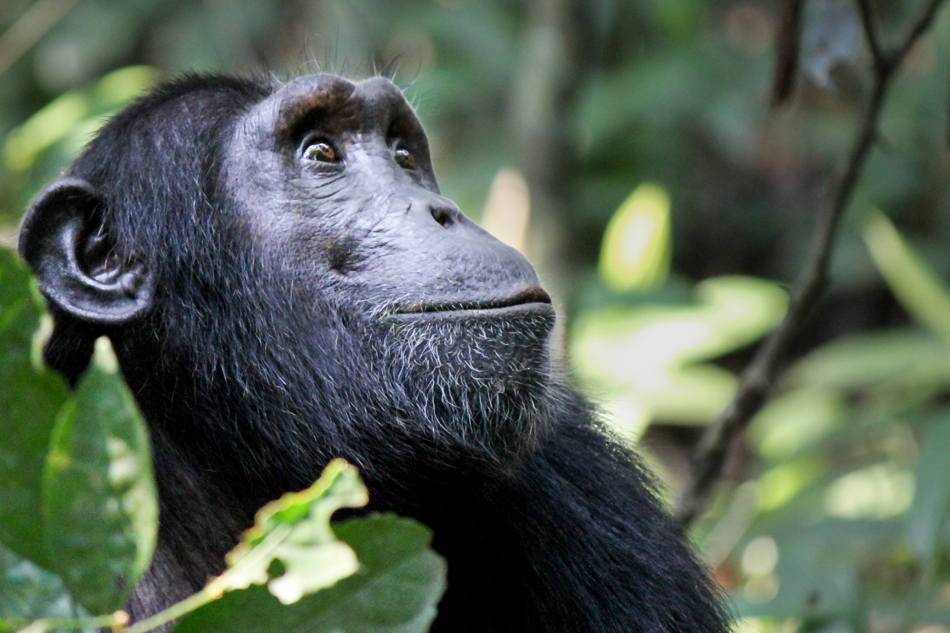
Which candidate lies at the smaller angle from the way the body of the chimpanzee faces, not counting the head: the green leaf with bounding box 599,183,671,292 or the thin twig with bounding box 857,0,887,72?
the thin twig

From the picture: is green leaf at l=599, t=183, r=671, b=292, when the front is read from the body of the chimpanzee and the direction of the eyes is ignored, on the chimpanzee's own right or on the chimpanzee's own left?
on the chimpanzee's own left

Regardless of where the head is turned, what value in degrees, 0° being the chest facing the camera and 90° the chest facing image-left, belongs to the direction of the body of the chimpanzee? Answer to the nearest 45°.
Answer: approximately 315°

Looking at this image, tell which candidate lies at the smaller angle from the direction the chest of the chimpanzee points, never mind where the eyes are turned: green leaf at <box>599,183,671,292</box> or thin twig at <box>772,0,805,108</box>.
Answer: the thin twig

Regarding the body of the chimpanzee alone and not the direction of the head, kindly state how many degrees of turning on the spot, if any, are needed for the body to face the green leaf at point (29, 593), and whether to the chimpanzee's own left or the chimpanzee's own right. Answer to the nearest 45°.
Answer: approximately 45° to the chimpanzee's own right

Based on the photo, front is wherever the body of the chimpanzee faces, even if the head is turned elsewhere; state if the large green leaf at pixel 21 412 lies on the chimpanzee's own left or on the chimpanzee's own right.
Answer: on the chimpanzee's own right
